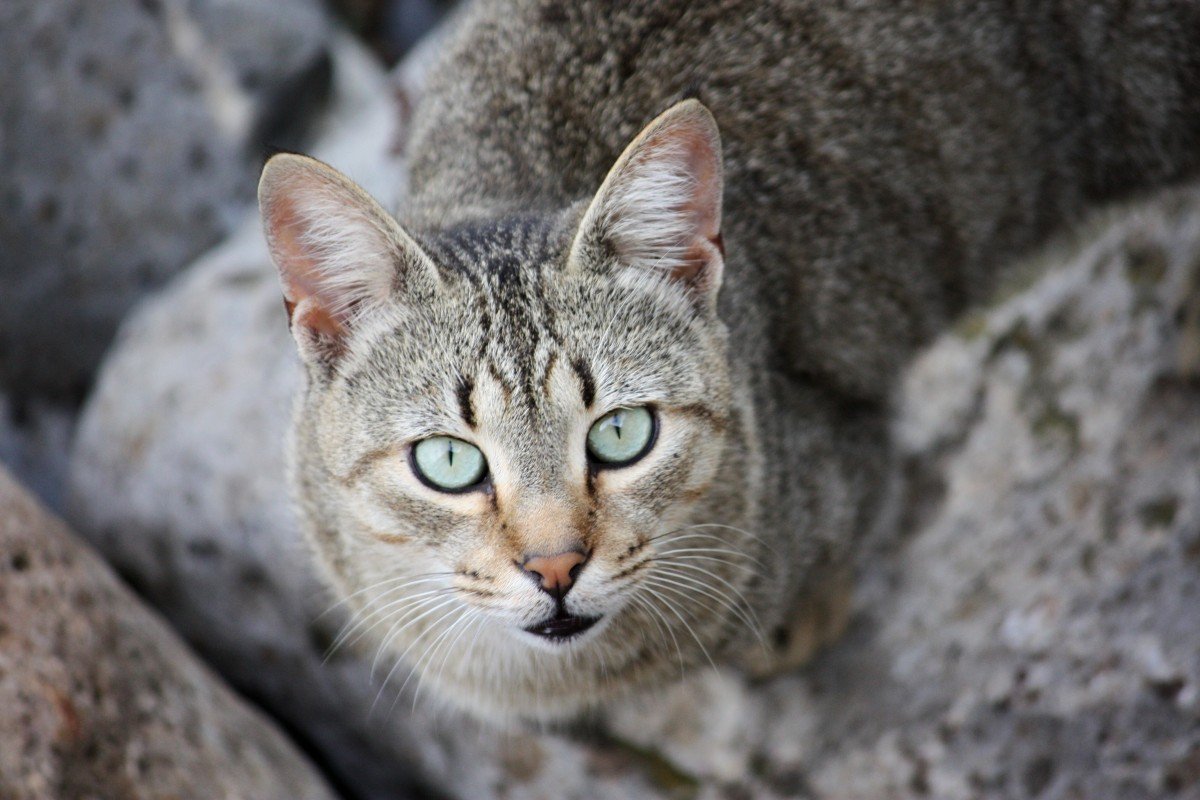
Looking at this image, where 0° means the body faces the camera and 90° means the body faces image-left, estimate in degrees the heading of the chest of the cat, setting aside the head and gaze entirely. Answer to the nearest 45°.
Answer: approximately 45°

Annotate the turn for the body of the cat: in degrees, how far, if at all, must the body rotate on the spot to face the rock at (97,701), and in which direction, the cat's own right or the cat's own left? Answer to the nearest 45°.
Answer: approximately 45° to the cat's own right

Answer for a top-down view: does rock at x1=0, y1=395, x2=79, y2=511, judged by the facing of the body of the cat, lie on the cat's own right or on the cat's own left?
on the cat's own right
